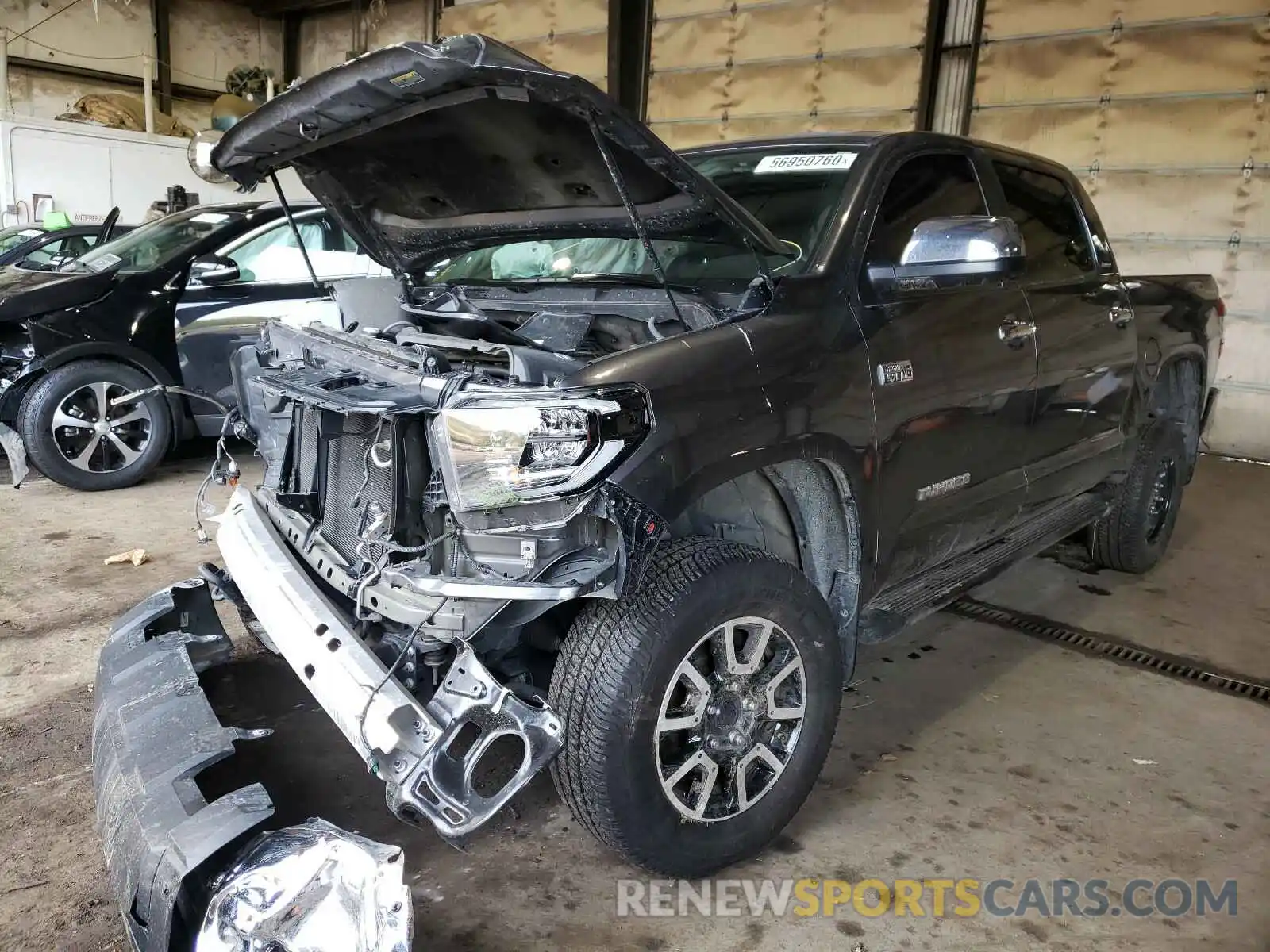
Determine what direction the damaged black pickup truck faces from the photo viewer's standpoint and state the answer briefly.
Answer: facing the viewer and to the left of the viewer

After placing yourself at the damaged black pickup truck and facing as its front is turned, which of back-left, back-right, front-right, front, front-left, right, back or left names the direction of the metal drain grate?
back

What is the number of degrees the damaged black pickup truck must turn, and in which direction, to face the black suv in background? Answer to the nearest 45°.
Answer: approximately 90° to its right

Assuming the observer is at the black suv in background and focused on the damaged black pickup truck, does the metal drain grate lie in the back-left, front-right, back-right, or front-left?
front-left
